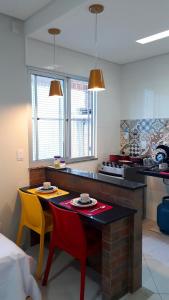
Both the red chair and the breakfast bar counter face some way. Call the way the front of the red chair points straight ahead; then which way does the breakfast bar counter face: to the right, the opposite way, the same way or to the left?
the opposite way

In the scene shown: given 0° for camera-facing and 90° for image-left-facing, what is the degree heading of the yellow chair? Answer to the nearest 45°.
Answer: approximately 225°

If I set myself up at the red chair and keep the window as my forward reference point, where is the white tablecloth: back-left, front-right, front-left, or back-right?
back-left

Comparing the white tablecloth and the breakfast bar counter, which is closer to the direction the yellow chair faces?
the breakfast bar counter

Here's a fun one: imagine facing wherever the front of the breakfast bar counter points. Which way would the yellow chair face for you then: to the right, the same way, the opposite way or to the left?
the opposite way

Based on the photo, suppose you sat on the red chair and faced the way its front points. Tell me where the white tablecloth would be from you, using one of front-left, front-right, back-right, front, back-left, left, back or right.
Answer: back

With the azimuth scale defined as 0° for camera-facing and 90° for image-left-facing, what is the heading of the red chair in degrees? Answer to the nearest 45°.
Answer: approximately 225°

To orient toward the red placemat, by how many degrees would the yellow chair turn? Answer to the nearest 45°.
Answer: approximately 90° to its right

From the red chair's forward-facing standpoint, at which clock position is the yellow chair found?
The yellow chair is roughly at 9 o'clock from the red chair.

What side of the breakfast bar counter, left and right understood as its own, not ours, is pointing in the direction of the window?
right
